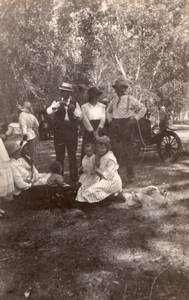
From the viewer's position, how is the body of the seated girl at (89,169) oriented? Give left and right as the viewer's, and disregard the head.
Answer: facing the viewer

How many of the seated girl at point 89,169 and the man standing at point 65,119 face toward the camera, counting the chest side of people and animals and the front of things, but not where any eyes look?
2

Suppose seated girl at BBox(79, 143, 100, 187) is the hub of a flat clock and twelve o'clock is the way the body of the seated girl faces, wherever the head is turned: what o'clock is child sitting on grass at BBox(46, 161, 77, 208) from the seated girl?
The child sitting on grass is roughly at 2 o'clock from the seated girl.

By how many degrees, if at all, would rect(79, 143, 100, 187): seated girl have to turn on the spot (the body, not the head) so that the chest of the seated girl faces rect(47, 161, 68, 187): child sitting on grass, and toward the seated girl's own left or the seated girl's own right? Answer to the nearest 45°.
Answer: approximately 90° to the seated girl's own right

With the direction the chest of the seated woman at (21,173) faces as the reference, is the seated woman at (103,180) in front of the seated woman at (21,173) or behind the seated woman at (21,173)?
in front

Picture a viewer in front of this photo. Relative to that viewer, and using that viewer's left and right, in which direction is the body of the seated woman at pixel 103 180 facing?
facing the viewer and to the left of the viewer

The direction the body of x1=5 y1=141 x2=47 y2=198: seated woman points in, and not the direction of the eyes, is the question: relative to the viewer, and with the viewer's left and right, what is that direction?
facing the viewer and to the right of the viewer

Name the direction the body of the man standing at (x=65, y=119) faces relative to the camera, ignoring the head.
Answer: toward the camera
